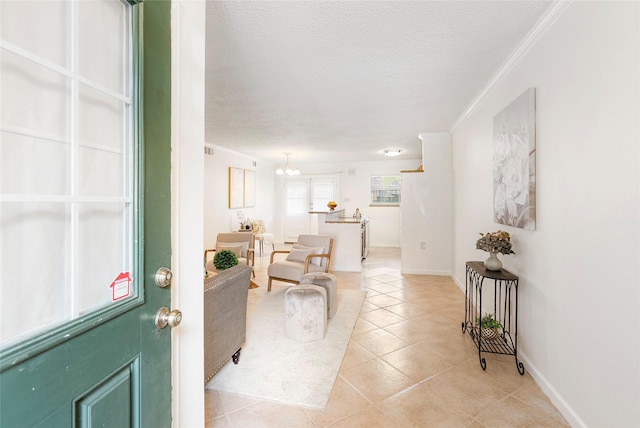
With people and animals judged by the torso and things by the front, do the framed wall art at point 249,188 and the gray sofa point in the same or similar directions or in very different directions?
very different directions

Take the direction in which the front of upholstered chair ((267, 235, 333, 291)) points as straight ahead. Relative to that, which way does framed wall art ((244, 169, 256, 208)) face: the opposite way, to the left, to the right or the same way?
to the left

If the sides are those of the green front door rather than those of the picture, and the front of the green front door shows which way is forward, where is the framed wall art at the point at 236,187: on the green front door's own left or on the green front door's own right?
on the green front door's own left

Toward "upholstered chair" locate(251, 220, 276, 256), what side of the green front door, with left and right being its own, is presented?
left

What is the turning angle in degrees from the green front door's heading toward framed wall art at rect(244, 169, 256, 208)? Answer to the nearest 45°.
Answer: approximately 90° to its left

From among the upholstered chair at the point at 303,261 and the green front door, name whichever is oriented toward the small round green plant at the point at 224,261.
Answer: the upholstered chair

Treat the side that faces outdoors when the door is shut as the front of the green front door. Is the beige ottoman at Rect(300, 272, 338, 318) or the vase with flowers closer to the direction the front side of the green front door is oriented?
the vase with flowers

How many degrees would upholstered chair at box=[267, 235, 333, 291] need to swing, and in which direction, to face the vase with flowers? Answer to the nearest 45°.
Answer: approximately 90° to its left

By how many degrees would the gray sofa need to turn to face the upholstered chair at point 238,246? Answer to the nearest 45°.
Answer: approximately 45° to its right

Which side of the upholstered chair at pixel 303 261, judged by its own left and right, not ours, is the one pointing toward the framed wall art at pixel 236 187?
right

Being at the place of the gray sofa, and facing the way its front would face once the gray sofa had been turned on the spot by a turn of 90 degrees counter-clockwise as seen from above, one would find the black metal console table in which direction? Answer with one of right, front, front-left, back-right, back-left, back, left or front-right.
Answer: back-left
